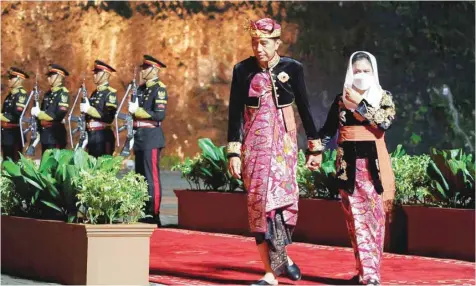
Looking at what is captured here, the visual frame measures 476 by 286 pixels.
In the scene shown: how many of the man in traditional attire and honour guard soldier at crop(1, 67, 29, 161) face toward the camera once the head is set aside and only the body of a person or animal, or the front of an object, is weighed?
1

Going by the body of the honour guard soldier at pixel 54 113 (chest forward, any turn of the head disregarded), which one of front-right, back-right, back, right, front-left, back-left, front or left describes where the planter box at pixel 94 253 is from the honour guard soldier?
front-left

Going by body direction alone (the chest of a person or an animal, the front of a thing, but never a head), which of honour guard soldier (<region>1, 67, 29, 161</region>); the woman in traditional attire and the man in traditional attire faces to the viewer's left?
the honour guard soldier
